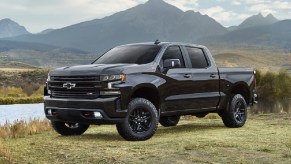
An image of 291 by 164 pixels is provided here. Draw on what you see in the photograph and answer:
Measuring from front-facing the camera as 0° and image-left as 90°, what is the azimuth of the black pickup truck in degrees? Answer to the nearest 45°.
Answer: approximately 45°
